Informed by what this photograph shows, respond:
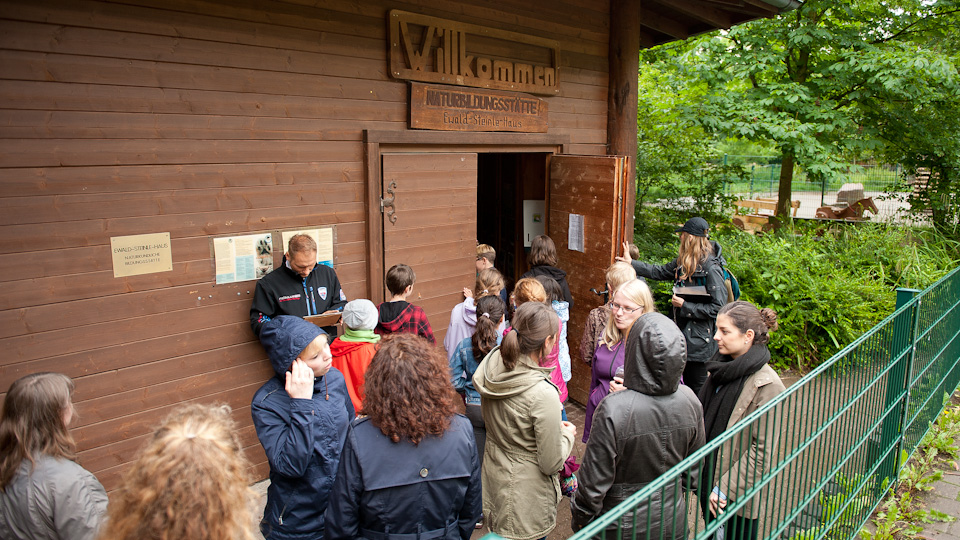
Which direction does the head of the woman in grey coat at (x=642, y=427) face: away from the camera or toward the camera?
away from the camera

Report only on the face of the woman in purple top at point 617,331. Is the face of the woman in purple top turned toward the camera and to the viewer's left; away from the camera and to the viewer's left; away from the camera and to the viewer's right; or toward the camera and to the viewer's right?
toward the camera and to the viewer's left

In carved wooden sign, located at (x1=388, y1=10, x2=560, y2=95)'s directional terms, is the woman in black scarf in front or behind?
in front

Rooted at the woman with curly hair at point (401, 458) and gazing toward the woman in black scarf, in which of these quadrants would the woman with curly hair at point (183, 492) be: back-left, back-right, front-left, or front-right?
back-right

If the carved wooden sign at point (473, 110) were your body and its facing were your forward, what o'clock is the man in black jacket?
The man in black jacket is roughly at 3 o'clock from the carved wooden sign.

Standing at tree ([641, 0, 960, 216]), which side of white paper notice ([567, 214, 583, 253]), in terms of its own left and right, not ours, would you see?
back

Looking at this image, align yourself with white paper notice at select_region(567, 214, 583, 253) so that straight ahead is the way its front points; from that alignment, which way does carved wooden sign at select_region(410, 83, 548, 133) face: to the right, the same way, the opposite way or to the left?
to the left

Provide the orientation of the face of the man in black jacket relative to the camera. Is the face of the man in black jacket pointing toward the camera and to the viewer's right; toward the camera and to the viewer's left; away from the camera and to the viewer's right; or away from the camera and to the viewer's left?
toward the camera and to the viewer's right
